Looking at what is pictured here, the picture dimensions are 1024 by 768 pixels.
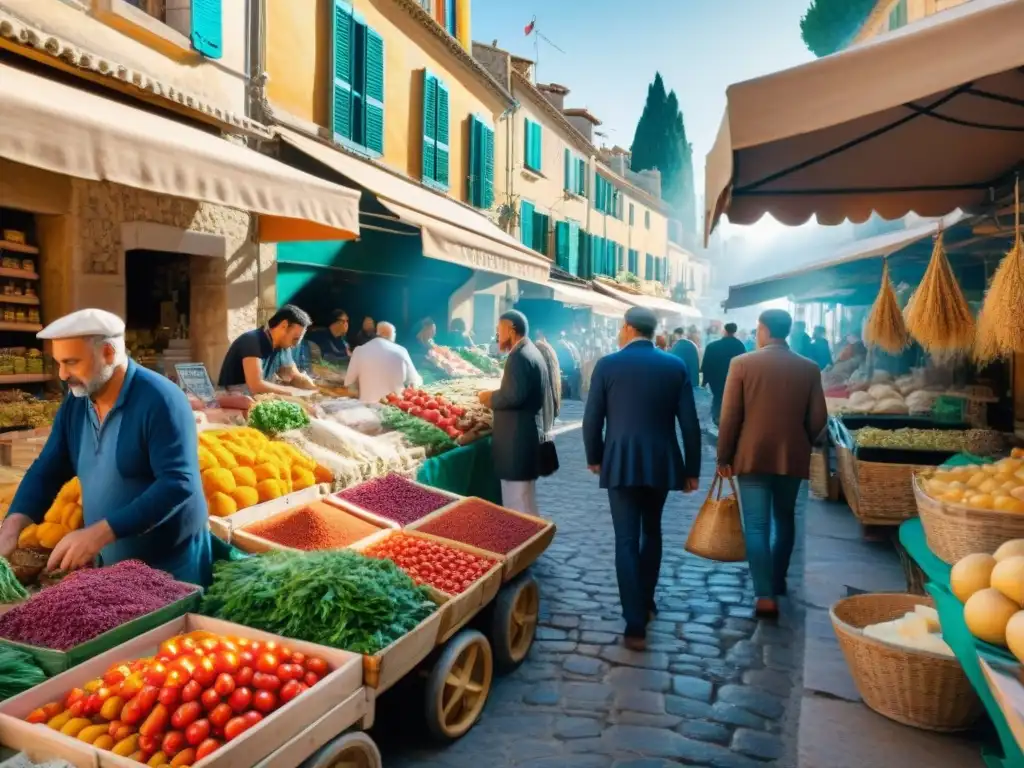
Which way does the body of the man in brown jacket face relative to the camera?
away from the camera

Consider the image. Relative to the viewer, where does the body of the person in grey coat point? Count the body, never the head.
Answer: to the viewer's left

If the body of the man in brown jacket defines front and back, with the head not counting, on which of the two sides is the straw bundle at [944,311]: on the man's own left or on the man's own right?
on the man's own right

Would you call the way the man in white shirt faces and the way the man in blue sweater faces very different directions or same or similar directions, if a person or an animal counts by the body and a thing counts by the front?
very different directions

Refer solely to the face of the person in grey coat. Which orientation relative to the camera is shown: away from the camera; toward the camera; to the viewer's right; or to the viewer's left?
to the viewer's left

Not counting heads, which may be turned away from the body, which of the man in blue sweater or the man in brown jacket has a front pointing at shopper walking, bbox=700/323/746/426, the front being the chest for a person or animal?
the man in brown jacket

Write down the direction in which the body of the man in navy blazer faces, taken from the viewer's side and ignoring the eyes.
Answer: away from the camera

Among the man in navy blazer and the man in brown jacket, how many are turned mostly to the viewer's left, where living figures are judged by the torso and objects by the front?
0

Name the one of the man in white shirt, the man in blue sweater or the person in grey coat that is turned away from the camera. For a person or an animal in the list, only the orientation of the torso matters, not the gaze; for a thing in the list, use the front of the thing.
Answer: the man in white shirt

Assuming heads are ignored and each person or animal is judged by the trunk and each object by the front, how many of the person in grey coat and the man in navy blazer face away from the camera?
1

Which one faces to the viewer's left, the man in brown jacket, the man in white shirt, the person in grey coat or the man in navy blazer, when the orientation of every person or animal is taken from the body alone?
the person in grey coat

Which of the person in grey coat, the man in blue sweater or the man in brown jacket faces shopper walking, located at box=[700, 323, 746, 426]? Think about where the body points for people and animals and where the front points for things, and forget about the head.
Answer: the man in brown jacket
